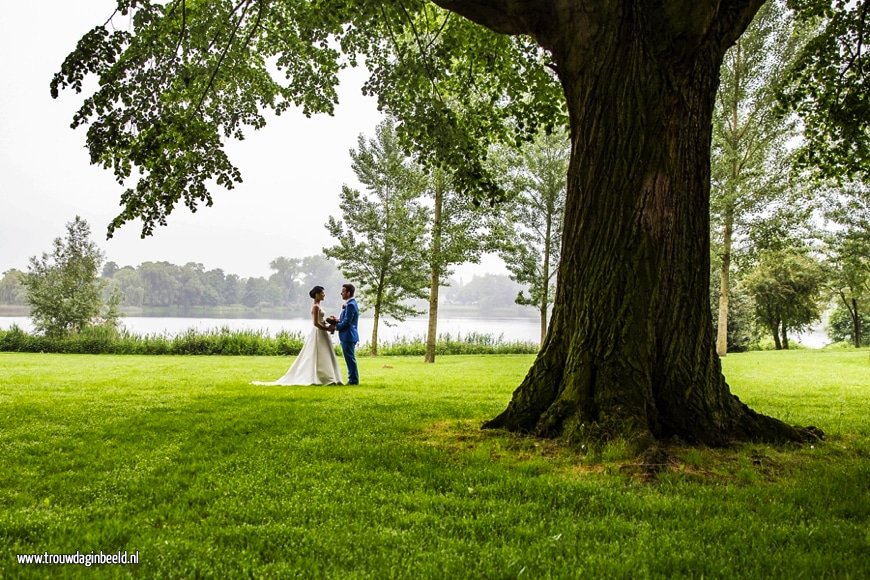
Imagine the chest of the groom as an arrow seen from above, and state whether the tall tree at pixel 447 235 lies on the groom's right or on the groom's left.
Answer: on the groom's right

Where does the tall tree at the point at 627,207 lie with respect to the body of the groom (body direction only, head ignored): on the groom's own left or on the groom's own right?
on the groom's own left

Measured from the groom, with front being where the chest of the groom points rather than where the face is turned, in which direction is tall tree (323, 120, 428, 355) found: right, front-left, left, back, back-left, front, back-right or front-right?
right

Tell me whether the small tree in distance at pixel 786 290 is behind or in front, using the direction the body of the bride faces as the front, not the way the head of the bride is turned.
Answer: in front

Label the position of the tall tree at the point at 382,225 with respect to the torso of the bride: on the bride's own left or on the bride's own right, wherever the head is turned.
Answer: on the bride's own left

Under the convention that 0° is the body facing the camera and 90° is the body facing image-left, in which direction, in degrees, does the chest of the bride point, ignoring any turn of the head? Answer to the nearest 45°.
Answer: approximately 270°

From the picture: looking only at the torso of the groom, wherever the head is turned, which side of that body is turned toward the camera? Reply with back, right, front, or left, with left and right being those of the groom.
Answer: left

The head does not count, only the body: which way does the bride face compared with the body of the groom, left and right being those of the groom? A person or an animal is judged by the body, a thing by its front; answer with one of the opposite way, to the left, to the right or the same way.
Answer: the opposite way

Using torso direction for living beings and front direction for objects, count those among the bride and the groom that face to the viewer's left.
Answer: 1

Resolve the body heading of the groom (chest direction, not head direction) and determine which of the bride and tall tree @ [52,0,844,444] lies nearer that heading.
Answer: the bride

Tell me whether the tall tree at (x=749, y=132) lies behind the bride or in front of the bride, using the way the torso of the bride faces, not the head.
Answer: in front

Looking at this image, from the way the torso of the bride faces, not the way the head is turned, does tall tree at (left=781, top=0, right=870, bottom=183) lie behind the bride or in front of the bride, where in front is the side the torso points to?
in front

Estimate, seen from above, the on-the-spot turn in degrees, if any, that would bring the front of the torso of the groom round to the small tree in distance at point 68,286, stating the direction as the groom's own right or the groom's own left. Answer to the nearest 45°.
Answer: approximately 45° to the groom's own right

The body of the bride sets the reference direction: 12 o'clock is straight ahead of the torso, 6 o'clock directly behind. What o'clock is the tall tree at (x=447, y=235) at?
The tall tree is roughly at 10 o'clock from the bride.
